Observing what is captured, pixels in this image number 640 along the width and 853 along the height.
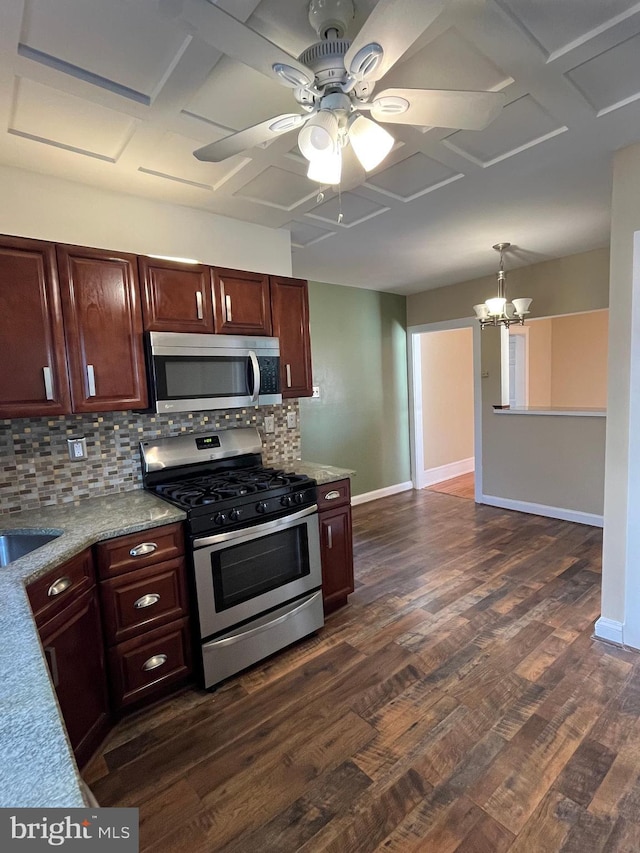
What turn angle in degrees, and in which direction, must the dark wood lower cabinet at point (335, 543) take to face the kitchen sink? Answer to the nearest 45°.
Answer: approximately 90° to its right

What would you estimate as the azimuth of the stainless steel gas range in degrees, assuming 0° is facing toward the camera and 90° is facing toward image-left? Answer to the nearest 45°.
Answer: approximately 315°

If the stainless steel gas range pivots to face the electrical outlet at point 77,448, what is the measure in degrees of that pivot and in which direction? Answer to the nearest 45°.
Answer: approximately 135° to its right

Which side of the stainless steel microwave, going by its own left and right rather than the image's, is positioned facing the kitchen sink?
right

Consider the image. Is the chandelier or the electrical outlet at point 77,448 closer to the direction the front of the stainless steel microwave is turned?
the chandelier

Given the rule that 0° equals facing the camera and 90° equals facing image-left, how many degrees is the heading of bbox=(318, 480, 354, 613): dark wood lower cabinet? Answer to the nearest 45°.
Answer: approximately 315°
